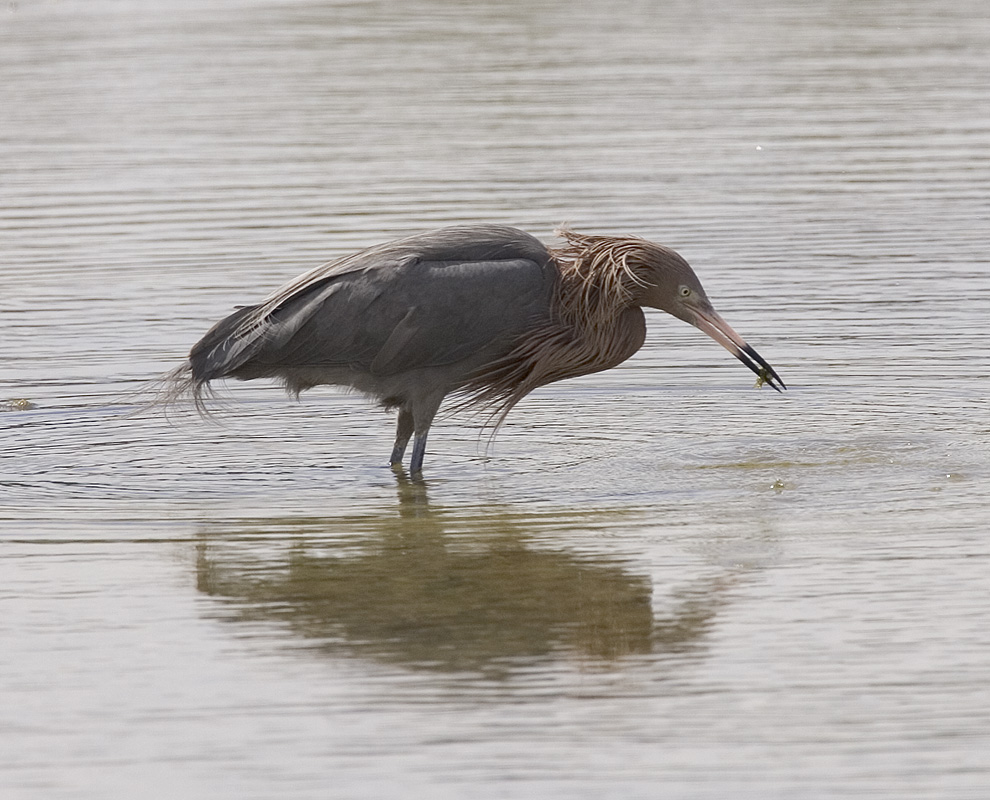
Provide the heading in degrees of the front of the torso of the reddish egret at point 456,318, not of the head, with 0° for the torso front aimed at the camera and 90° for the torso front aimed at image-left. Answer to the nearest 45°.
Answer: approximately 270°
